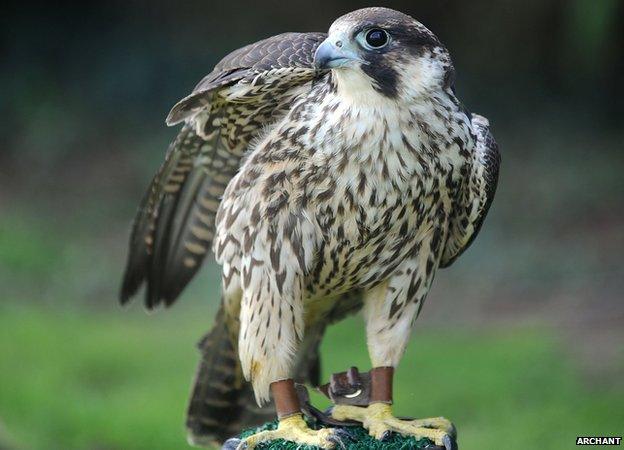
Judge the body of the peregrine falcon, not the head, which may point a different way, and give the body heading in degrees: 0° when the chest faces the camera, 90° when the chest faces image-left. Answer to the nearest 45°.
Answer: approximately 315°
